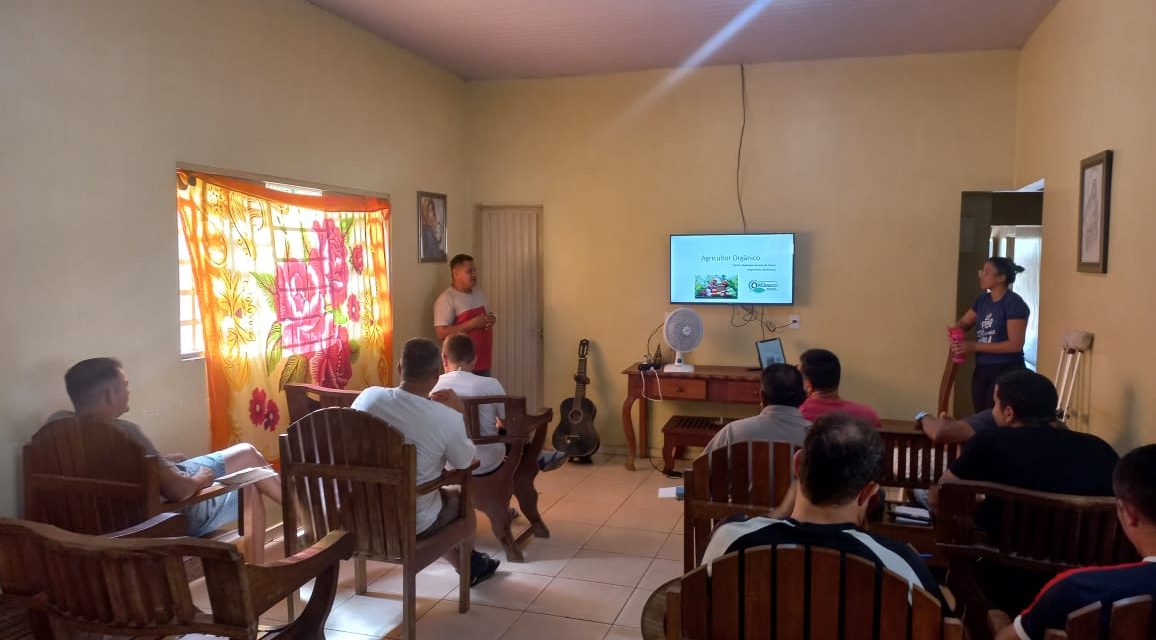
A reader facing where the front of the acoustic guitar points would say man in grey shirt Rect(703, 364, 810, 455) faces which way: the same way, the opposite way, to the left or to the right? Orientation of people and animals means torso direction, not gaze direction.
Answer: the opposite way

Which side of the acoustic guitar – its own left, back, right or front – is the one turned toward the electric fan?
left

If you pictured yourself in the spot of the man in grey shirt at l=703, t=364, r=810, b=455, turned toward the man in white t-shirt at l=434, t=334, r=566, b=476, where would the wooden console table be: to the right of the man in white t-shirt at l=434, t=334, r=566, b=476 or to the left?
right

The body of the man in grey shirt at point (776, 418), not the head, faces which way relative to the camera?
away from the camera

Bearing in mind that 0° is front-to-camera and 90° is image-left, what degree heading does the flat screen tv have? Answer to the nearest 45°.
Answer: approximately 0°

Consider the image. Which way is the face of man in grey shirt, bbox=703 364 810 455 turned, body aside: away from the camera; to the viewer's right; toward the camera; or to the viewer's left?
away from the camera

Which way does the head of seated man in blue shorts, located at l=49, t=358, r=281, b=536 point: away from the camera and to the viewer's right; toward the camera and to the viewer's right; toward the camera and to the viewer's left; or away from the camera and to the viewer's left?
away from the camera and to the viewer's right

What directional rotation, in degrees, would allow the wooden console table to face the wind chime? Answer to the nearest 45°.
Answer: approximately 45° to its left
